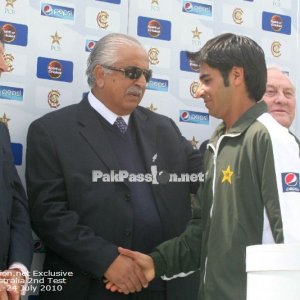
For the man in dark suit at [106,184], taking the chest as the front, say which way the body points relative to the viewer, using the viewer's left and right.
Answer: facing the viewer and to the right of the viewer

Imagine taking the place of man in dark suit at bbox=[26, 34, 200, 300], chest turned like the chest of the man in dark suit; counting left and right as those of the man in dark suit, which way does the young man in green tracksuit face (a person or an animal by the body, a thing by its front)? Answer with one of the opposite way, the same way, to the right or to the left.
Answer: to the right

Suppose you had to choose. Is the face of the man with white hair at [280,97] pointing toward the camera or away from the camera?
toward the camera

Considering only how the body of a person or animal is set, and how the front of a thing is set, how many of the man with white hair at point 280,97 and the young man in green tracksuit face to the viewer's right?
0

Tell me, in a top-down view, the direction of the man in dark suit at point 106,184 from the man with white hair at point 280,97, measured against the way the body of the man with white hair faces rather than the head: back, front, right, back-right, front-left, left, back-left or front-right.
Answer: front-right

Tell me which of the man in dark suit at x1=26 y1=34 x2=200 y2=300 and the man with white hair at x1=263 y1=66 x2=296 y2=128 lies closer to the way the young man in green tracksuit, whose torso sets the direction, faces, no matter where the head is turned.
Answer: the man in dark suit

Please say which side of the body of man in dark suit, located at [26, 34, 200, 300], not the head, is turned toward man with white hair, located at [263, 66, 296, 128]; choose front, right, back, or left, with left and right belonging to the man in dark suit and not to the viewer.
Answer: left

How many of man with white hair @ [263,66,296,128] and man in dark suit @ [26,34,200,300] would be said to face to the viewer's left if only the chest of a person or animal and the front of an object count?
0

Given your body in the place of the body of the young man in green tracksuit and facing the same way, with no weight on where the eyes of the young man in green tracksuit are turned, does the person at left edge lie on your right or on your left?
on your right

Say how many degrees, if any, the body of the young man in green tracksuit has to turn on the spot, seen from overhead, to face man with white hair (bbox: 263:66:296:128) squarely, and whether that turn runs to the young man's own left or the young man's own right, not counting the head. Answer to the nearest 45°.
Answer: approximately 135° to the young man's own right

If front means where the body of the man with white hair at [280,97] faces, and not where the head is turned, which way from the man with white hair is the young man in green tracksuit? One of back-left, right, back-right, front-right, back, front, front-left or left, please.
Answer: front

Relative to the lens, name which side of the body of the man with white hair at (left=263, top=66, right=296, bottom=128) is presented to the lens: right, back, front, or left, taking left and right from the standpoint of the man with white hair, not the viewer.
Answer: front

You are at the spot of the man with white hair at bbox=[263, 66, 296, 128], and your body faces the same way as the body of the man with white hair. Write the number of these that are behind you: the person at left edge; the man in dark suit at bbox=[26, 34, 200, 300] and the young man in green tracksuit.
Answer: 0

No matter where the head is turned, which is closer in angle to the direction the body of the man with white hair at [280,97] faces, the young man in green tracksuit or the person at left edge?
the young man in green tracksuit

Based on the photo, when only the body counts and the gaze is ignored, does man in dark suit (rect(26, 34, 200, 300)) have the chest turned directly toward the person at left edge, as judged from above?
no

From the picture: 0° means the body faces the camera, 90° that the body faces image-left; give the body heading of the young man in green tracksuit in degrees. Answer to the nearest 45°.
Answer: approximately 45°

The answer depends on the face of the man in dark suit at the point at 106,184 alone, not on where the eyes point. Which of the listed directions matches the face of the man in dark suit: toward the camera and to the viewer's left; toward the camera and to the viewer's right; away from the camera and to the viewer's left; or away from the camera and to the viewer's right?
toward the camera and to the viewer's right
